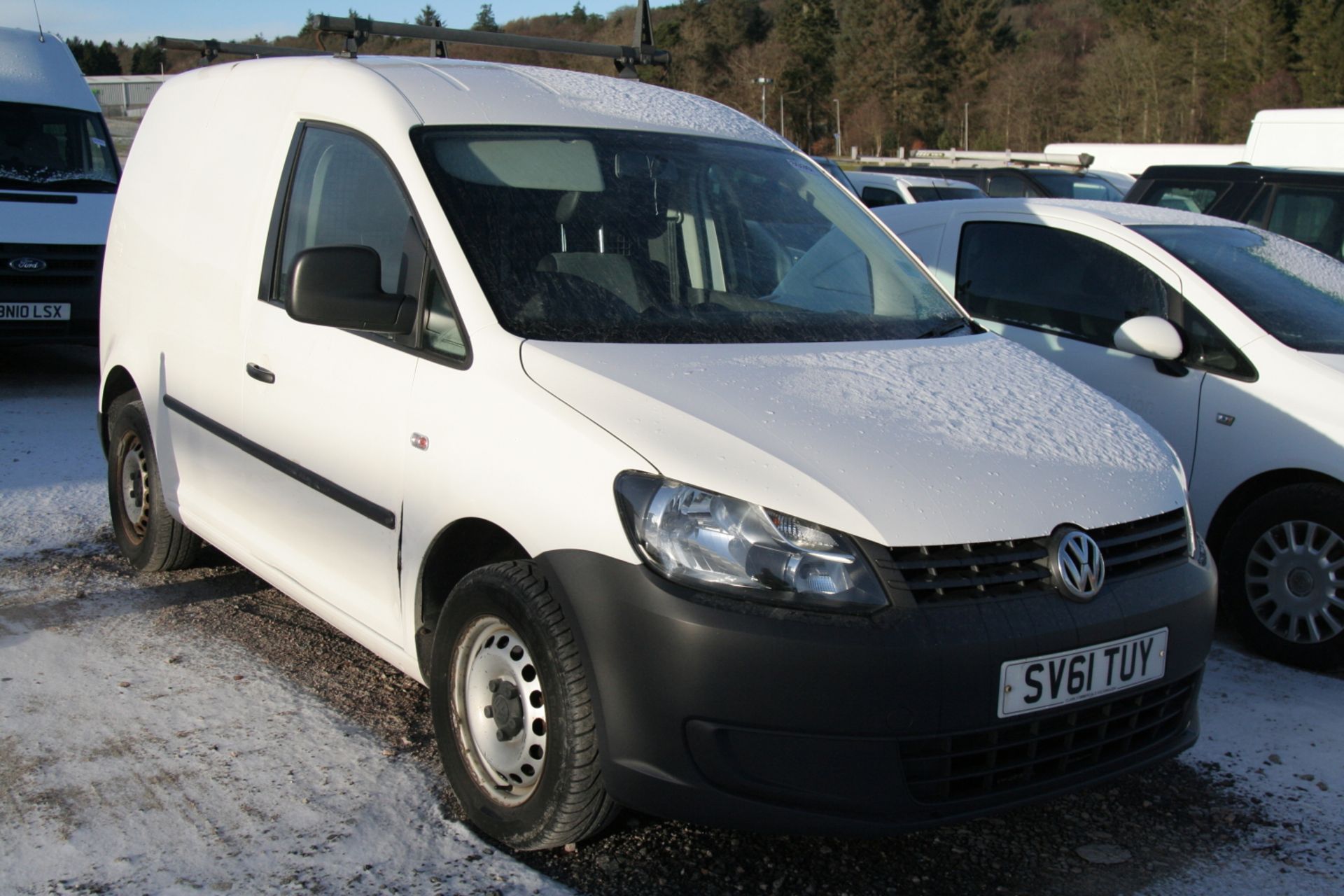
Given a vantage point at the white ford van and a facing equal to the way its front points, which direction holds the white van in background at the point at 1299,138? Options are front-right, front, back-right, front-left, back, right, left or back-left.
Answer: left

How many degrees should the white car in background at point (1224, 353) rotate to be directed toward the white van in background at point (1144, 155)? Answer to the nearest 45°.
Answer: approximately 135° to its left

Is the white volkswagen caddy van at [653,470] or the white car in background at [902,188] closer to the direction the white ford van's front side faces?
the white volkswagen caddy van

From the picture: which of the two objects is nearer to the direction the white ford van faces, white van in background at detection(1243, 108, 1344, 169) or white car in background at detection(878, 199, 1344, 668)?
the white car in background

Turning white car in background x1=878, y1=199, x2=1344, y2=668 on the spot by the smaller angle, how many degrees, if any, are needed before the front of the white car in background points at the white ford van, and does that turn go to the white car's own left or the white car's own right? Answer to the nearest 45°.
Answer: approximately 135° to the white car's own right

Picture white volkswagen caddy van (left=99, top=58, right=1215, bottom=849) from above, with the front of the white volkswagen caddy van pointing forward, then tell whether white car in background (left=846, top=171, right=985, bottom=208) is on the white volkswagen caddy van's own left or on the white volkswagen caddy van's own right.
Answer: on the white volkswagen caddy van's own left

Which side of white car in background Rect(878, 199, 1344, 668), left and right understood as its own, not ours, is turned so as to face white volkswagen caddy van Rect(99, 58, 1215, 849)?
right

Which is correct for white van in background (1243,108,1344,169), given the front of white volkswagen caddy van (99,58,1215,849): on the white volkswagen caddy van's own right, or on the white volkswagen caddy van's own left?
on the white volkswagen caddy van's own left

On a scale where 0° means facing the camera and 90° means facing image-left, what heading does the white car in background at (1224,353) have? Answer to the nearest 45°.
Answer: approximately 315°

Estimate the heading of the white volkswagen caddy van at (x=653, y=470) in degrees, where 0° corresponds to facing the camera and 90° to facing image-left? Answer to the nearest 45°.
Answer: approximately 315°

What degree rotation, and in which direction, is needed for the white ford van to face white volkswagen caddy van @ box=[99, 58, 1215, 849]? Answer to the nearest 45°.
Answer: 0° — it already faces it

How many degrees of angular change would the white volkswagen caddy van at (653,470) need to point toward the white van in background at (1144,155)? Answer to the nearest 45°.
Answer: approximately 135° to its left
